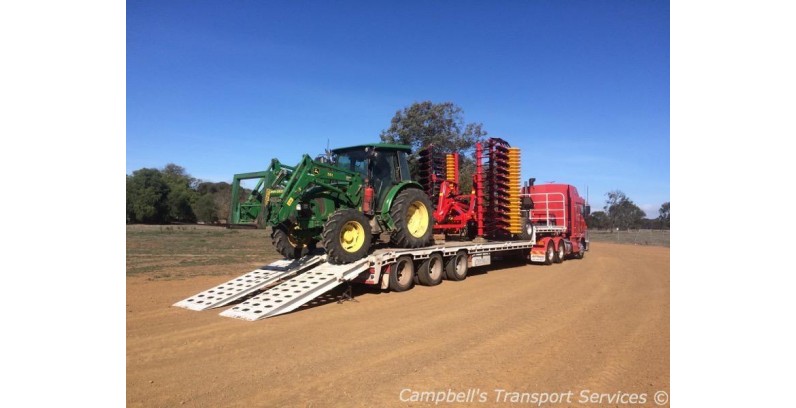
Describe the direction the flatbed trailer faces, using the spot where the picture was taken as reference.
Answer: facing away from the viewer and to the right of the viewer

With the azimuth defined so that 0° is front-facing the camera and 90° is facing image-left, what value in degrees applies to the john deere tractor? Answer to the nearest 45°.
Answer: approximately 45°
